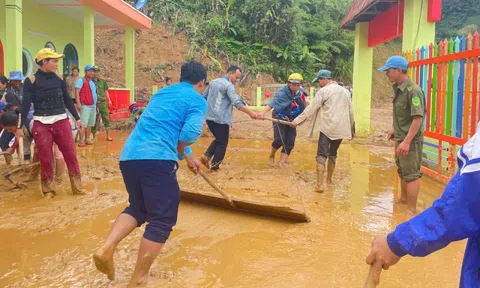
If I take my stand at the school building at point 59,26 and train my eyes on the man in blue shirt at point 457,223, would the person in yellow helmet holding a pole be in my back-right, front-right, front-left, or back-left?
front-left

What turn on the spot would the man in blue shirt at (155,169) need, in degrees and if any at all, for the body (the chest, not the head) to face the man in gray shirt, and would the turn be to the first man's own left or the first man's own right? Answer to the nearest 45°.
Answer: approximately 45° to the first man's own left

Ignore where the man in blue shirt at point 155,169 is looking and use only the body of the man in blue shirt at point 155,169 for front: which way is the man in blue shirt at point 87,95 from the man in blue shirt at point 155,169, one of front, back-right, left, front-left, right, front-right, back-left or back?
front-left

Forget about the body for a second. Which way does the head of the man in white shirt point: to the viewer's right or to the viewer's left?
to the viewer's left

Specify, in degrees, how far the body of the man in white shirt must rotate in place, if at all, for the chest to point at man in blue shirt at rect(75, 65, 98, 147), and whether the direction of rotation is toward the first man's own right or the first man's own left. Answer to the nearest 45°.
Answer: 0° — they already face them

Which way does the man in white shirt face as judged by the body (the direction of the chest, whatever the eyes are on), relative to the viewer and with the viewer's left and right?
facing away from the viewer and to the left of the viewer

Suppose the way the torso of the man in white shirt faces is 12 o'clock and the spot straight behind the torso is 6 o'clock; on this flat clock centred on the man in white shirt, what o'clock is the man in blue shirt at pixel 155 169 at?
The man in blue shirt is roughly at 8 o'clock from the man in white shirt.

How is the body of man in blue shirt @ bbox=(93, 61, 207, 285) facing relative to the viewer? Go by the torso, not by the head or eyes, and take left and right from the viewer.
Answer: facing away from the viewer and to the right of the viewer

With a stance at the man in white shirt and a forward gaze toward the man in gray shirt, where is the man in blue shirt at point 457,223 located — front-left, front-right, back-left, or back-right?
back-left

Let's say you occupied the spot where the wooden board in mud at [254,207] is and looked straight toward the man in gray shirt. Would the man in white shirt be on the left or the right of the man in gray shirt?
right

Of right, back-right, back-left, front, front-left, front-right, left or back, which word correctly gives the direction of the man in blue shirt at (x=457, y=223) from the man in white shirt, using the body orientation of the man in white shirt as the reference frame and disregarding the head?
back-left

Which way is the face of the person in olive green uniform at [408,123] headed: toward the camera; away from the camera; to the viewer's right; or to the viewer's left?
to the viewer's left

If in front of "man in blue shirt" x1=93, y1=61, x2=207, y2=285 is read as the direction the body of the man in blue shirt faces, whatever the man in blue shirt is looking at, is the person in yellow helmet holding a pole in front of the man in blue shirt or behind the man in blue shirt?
in front

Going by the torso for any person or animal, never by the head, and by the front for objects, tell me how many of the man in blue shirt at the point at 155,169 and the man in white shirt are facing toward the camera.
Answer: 0

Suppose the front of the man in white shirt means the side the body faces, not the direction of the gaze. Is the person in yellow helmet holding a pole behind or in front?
in front
